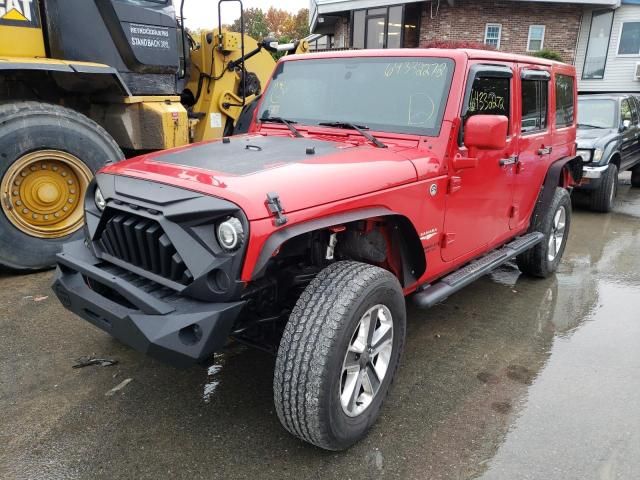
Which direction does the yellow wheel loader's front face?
to the viewer's right

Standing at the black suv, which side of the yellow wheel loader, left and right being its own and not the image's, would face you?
front

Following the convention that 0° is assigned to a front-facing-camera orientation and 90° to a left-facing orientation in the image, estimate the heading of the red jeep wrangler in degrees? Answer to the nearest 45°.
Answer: approximately 45°

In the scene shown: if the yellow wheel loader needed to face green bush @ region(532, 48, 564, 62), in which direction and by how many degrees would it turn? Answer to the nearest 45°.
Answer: approximately 45° to its left

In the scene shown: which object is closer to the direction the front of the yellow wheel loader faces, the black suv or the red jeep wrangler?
the black suv

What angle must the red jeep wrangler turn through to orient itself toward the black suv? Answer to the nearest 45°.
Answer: approximately 180°

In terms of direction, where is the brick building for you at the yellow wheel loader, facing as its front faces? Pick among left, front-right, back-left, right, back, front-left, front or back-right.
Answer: front-left

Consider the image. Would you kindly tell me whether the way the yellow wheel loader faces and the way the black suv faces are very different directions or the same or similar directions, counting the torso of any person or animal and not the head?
very different directions

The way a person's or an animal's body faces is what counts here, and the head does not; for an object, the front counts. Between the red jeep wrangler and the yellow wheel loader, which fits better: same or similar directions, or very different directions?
very different directions

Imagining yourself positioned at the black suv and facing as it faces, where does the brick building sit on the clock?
The brick building is roughly at 4 o'clock from the black suv.

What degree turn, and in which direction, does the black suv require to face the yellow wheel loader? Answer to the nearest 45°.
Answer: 0° — it already faces it

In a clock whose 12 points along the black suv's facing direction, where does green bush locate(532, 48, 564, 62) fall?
The green bush is roughly at 4 o'clock from the black suv.

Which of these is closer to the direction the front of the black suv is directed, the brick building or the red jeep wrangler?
the red jeep wrangler

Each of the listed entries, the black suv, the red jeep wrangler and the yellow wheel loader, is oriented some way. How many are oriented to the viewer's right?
1

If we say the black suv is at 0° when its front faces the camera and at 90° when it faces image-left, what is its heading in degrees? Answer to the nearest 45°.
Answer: approximately 45°
